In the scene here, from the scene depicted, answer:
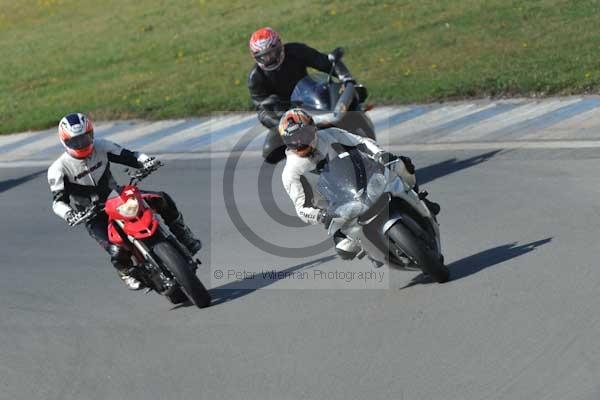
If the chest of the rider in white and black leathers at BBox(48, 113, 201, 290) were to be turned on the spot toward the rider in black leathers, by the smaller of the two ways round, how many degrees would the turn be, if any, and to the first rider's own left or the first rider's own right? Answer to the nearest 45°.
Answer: approximately 135° to the first rider's own left

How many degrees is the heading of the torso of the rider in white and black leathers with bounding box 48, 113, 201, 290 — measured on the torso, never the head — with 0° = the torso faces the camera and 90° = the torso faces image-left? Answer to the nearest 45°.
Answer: approximately 0°

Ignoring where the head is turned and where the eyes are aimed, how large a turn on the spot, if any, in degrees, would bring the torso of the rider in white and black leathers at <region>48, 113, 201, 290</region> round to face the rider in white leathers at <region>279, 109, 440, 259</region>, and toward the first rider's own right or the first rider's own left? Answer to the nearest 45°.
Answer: approximately 45° to the first rider's own left
